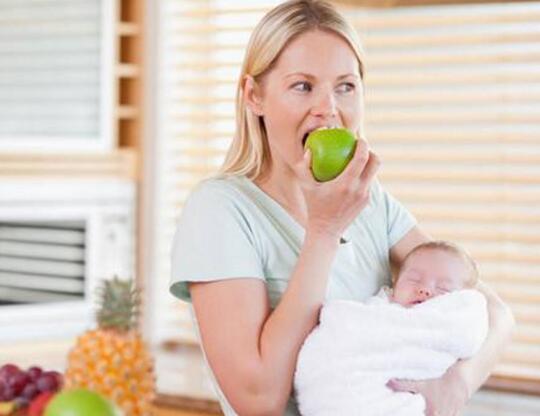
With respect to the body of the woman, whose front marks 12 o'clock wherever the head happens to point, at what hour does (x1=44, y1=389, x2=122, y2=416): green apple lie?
The green apple is roughly at 2 o'clock from the woman.

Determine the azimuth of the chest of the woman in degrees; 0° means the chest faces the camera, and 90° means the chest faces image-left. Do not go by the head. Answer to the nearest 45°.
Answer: approximately 315°
